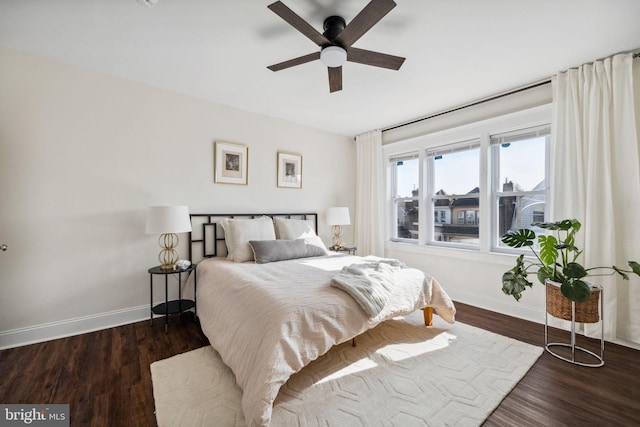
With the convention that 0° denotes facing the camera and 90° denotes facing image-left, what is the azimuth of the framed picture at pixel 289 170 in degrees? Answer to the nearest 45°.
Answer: approximately 315°

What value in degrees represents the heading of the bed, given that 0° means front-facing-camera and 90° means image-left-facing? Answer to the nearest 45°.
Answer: approximately 315°

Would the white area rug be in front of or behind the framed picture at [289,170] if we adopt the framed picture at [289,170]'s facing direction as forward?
in front

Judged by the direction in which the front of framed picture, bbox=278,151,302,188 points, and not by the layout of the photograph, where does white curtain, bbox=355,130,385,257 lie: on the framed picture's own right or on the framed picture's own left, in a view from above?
on the framed picture's own left

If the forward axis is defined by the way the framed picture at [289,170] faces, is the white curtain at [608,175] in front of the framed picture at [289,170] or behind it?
in front

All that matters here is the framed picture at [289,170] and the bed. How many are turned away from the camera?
0

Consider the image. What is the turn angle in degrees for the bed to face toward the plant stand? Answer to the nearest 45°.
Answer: approximately 45° to its left

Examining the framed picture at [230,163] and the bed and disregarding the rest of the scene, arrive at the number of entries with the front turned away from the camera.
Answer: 0

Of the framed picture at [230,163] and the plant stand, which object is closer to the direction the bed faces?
the plant stand

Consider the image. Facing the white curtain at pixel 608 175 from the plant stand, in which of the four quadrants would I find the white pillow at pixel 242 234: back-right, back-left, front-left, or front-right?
back-left

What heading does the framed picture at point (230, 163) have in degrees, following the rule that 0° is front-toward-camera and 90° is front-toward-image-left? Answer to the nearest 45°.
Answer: approximately 315°
